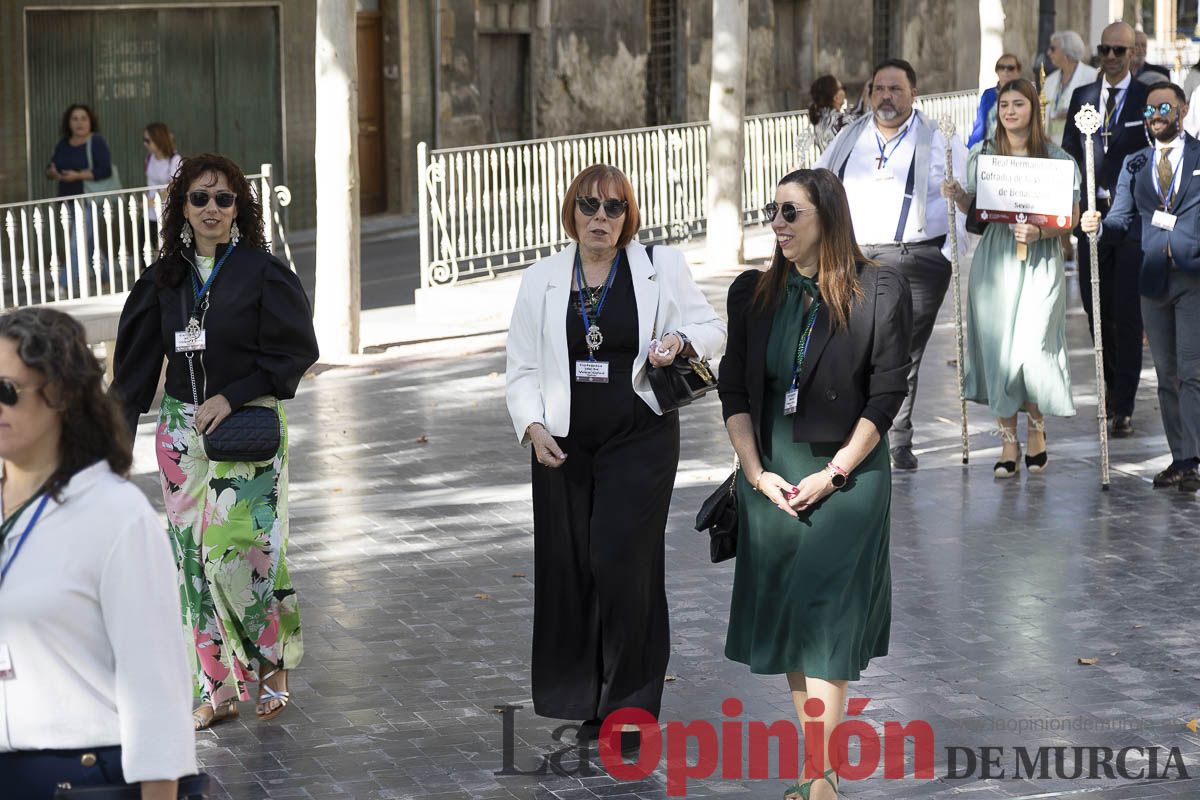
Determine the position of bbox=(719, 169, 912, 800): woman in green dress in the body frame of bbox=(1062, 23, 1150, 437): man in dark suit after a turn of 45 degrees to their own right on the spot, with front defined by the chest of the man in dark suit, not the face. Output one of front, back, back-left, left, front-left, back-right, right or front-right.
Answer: front-left

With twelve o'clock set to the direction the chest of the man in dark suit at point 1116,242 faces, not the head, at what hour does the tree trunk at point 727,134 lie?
The tree trunk is roughly at 5 o'clock from the man in dark suit.

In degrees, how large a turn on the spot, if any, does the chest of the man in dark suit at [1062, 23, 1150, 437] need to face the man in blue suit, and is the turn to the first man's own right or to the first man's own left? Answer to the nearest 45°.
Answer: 0° — they already face them

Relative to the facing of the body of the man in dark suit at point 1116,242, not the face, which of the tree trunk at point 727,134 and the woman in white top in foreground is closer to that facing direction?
the woman in white top in foreground

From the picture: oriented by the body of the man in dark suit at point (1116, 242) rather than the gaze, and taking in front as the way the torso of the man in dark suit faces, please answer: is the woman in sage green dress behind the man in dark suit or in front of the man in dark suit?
in front

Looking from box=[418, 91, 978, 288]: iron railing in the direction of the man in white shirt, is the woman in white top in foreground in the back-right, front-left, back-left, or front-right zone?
front-right

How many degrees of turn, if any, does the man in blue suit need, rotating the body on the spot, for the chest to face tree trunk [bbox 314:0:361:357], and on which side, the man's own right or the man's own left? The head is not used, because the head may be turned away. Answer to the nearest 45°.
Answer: approximately 90° to the man's own right

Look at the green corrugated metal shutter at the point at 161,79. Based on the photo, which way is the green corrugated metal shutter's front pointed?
toward the camera

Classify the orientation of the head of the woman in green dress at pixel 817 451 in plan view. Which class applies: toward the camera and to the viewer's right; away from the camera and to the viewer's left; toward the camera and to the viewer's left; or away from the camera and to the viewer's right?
toward the camera and to the viewer's left

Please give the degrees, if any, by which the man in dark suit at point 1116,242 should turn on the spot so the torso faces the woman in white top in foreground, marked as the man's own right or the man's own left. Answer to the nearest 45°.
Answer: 0° — they already face them

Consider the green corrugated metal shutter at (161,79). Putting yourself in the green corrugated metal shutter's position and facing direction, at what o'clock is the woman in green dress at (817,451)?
The woman in green dress is roughly at 12 o'clock from the green corrugated metal shutter.
